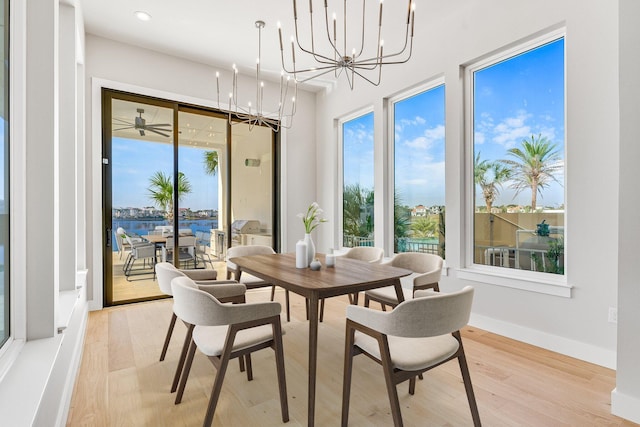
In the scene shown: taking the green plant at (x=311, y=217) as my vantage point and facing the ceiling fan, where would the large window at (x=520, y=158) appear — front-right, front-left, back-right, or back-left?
back-right

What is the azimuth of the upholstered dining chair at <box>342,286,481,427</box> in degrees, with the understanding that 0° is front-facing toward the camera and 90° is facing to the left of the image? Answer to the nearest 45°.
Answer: approximately 135°

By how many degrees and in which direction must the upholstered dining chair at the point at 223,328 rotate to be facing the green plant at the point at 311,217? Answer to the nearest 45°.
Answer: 0° — it already faces it

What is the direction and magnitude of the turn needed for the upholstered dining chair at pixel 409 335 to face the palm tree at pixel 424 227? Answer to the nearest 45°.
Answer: approximately 45° to its right

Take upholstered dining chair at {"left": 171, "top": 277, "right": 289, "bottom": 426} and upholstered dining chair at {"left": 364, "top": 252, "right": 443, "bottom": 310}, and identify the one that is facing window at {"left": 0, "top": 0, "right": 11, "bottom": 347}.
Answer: upholstered dining chair at {"left": 364, "top": 252, "right": 443, "bottom": 310}

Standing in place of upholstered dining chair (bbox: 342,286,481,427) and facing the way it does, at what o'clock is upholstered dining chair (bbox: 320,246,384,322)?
upholstered dining chair (bbox: 320,246,384,322) is roughly at 1 o'clock from upholstered dining chair (bbox: 342,286,481,427).

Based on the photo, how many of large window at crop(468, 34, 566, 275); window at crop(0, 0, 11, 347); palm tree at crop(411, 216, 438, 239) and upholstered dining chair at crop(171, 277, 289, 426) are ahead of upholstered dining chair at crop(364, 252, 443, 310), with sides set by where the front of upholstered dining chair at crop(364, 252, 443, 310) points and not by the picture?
2

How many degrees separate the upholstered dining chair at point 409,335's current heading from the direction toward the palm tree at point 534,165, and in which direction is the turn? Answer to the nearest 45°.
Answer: approximately 90° to its right

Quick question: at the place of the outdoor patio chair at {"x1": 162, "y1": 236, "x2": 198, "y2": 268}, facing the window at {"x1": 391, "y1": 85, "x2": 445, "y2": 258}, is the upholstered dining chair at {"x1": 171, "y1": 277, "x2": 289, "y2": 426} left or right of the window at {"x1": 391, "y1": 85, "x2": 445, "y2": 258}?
right

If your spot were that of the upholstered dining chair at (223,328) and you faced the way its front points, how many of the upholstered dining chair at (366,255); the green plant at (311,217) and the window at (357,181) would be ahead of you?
3

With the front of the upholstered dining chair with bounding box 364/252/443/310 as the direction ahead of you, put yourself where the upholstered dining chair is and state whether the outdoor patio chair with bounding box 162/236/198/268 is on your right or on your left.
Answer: on your right

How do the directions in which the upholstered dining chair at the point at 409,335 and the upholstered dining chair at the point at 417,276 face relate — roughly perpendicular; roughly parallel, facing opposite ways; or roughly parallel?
roughly perpendicular

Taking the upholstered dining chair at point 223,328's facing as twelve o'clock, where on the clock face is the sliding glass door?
The sliding glass door is roughly at 10 o'clock from the upholstered dining chair.

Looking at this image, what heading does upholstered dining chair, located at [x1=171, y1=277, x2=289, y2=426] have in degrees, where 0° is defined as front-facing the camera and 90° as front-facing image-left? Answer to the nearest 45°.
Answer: approximately 225°

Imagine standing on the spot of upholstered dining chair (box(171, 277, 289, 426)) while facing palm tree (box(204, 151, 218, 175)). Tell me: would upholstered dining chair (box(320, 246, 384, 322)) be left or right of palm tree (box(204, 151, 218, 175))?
right
